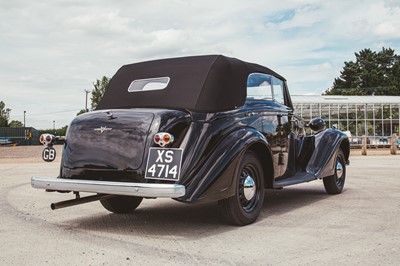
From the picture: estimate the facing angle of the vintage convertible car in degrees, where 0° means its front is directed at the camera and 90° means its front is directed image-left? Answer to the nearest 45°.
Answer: approximately 225°

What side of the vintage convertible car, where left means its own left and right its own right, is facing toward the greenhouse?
front
